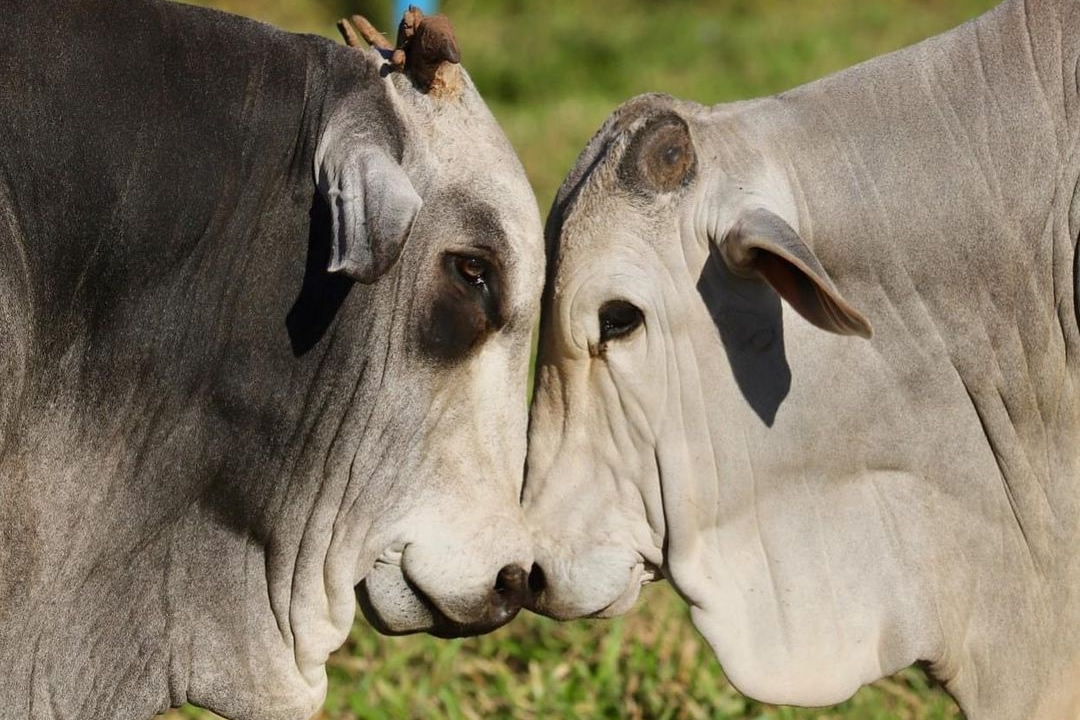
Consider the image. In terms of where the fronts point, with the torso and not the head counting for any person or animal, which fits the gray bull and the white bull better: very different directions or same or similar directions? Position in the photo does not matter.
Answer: very different directions

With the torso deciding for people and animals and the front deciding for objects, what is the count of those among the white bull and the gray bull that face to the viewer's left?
1

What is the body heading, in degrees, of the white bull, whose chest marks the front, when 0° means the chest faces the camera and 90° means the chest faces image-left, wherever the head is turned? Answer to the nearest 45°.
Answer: approximately 90°

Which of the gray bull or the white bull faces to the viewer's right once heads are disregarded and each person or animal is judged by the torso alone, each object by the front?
the gray bull

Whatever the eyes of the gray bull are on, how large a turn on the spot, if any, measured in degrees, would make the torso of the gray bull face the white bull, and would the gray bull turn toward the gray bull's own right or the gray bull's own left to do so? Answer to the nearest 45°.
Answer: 0° — it already faces it

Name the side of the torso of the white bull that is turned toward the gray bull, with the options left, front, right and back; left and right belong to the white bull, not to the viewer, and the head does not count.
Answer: front

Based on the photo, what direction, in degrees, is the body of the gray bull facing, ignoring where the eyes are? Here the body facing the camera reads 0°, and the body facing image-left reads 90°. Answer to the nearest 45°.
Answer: approximately 270°
